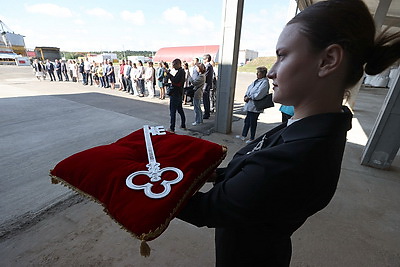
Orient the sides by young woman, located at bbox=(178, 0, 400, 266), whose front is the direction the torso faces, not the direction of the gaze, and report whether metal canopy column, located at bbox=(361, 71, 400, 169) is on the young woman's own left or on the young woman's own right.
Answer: on the young woman's own right

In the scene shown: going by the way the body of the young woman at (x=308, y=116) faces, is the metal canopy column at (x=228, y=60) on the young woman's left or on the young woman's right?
on the young woman's right

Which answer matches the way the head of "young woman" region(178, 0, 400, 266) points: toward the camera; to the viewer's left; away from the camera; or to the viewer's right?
to the viewer's left

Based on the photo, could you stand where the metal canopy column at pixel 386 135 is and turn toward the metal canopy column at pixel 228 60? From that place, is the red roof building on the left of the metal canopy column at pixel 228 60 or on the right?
right

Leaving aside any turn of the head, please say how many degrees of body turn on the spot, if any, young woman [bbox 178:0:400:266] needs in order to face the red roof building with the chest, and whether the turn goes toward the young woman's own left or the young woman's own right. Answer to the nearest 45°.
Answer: approximately 45° to the young woman's own right

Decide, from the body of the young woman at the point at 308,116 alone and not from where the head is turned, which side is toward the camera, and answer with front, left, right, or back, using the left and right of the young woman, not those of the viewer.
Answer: left

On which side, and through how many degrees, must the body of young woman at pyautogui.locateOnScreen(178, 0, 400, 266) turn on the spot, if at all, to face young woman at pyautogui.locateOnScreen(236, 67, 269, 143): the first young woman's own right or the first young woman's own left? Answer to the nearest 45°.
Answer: approximately 90° to the first young woman's own right
